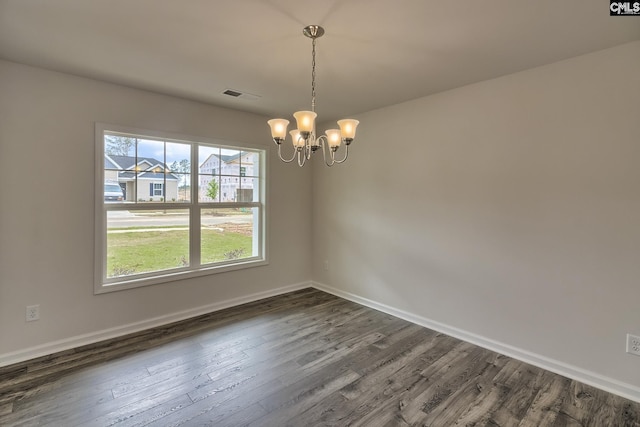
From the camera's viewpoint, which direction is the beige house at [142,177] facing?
toward the camera

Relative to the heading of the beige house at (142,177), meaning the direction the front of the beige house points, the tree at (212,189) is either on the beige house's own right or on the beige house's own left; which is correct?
on the beige house's own left
